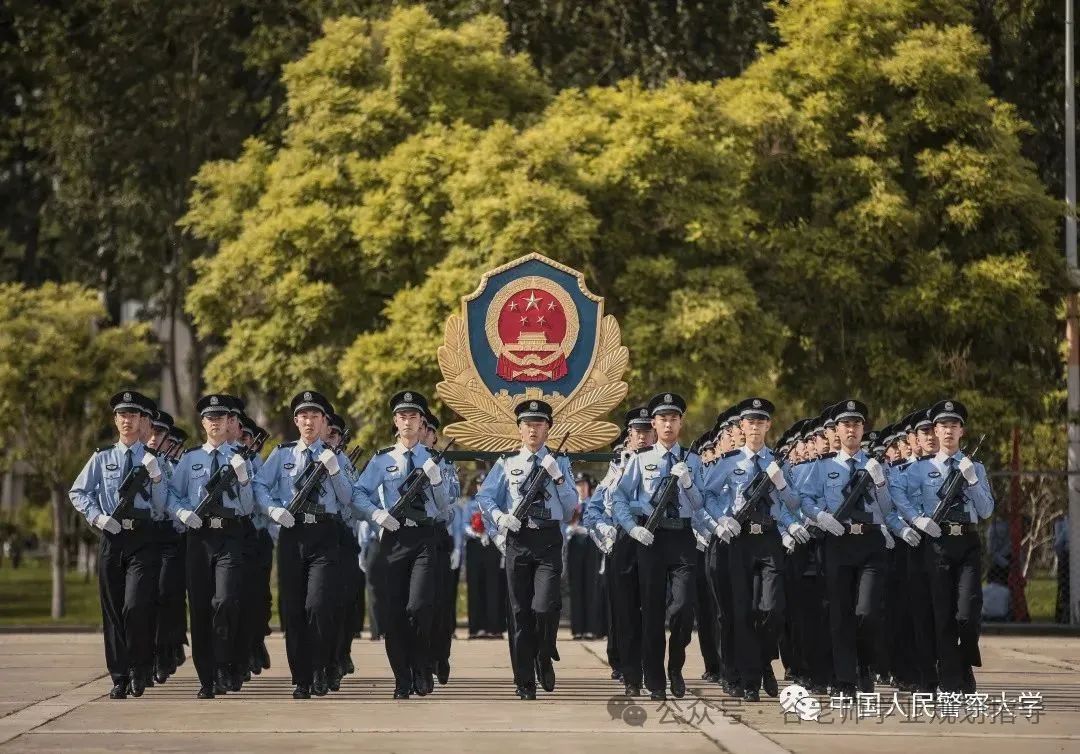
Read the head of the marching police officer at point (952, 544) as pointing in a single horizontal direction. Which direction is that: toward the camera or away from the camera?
toward the camera

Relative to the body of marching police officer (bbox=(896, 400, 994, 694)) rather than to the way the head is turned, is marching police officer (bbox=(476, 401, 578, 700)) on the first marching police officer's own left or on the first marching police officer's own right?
on the first marching police officer's own right

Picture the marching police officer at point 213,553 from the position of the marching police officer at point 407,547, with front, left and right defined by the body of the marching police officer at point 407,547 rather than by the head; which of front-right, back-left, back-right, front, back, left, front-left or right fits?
right

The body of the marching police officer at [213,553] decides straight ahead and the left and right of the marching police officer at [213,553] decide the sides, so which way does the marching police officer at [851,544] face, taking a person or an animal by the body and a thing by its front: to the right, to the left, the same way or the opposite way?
the same way

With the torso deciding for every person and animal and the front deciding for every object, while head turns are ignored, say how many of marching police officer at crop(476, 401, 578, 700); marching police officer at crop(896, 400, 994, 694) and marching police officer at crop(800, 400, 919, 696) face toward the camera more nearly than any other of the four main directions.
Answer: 3

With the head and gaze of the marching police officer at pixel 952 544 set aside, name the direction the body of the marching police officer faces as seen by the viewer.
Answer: toward the camera

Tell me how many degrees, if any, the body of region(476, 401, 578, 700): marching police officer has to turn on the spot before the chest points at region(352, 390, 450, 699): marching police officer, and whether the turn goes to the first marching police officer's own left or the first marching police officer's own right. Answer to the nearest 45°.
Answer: approximately 90° to the first marching police officer's own right

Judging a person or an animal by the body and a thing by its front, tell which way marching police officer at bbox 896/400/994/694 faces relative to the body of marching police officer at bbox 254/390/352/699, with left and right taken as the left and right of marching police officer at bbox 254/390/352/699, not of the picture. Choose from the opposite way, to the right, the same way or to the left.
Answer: the same way

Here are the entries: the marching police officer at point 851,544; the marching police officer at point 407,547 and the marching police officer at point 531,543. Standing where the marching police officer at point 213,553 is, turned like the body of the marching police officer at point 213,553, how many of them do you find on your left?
3

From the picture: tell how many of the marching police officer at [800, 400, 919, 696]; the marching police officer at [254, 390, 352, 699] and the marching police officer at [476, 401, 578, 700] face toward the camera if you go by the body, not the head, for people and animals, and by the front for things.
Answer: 3

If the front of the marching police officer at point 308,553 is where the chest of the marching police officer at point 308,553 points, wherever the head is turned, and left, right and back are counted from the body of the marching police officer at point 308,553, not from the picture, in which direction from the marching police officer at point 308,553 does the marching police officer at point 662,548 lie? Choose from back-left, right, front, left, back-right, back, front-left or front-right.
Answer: left

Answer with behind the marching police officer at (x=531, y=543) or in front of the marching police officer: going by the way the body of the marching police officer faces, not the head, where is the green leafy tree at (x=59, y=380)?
behind

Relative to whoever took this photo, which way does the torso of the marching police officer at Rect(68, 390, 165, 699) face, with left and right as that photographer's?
facing the viewer

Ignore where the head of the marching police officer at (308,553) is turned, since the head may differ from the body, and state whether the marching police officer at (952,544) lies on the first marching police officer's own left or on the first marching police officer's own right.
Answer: on the first marching police officer's own left

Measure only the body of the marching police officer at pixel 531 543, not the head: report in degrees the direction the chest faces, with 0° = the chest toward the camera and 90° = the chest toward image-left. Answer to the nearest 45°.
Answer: approximately 0°

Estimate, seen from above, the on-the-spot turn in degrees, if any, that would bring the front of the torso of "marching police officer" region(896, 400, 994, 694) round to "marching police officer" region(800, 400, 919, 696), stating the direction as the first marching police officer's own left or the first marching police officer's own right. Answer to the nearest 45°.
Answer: approximately 90° to the first marching police officer's own right

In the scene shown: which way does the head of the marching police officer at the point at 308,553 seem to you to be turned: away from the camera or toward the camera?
toward the camera

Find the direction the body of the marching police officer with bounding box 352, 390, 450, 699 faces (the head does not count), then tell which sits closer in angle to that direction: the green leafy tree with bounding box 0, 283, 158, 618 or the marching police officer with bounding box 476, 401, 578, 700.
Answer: the marching police officer

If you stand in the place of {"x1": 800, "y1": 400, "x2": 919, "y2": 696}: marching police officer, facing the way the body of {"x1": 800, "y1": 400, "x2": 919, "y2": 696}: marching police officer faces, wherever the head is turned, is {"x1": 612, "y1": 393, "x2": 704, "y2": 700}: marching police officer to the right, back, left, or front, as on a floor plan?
right

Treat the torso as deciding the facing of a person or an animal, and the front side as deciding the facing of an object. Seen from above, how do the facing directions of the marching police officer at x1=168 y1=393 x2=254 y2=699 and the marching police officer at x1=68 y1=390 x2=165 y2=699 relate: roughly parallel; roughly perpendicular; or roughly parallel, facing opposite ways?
roughly parallel

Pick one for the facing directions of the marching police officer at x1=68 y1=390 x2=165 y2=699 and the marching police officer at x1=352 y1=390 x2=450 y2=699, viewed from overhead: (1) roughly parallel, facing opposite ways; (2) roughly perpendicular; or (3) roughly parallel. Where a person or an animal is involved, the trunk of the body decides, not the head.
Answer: roughly parallel

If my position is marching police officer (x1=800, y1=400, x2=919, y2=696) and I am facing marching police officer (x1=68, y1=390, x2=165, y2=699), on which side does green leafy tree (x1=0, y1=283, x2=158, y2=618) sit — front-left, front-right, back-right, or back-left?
front-right

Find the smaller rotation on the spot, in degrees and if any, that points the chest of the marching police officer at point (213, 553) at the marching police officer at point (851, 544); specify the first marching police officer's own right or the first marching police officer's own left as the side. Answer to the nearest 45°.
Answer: approximately 90° to the first marching police officer's own left

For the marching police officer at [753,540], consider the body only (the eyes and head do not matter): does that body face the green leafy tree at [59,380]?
no
